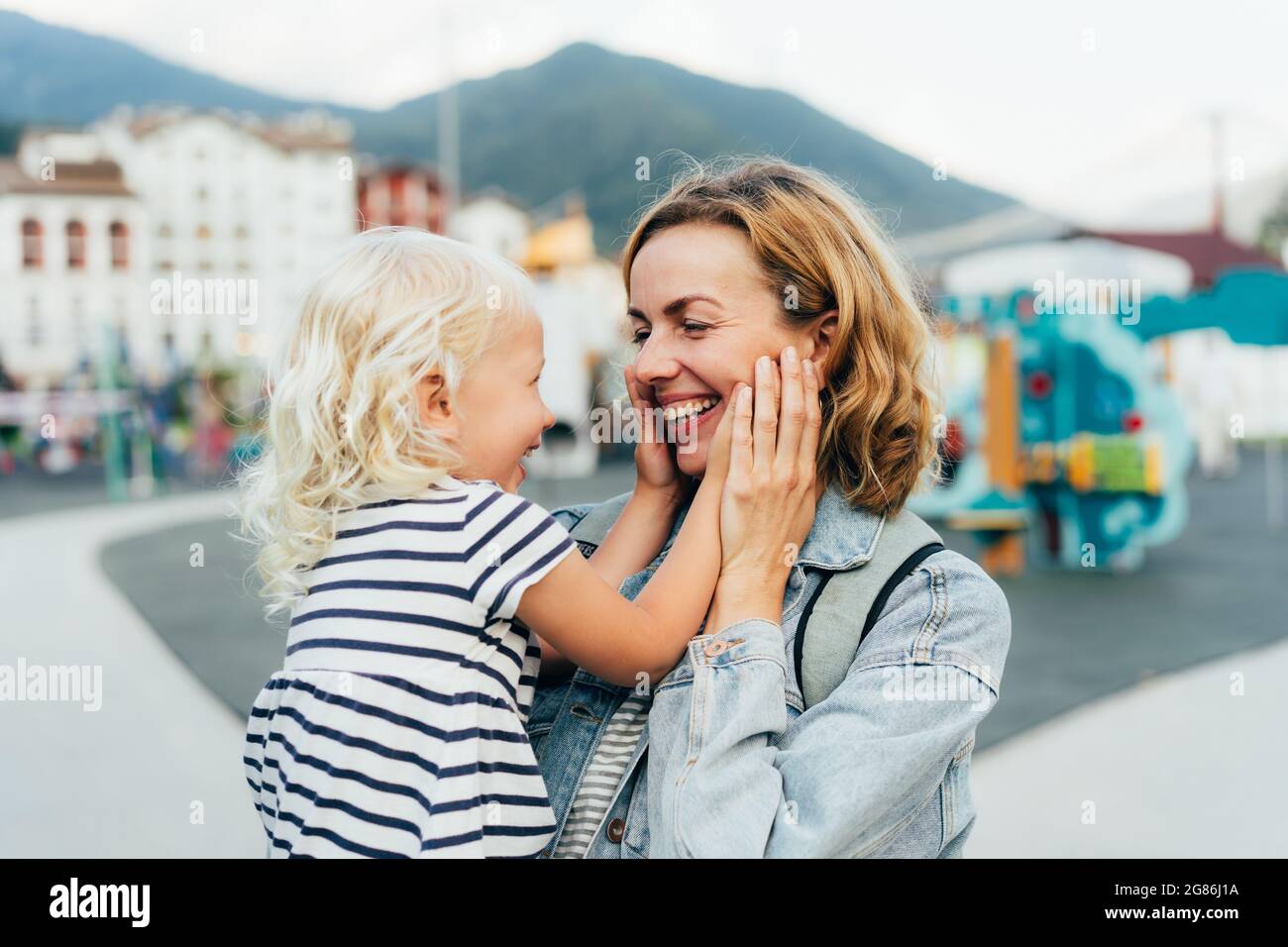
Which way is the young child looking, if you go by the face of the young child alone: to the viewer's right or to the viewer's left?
to the viewer's right

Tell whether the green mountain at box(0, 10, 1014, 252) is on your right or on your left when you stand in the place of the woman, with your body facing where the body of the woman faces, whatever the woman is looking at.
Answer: on your right

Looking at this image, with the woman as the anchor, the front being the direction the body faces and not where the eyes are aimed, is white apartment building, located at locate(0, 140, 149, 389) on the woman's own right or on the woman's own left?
on the woman's own right

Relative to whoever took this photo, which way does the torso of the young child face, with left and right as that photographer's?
facing away from the viewer and to the right of the viewer

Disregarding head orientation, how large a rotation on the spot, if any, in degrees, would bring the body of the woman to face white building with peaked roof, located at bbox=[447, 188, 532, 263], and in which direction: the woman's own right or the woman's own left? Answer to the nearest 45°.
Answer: approximately 135° to the woman's own right

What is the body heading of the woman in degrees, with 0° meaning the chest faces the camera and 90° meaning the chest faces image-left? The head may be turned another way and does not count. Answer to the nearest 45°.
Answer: approximately 45°
